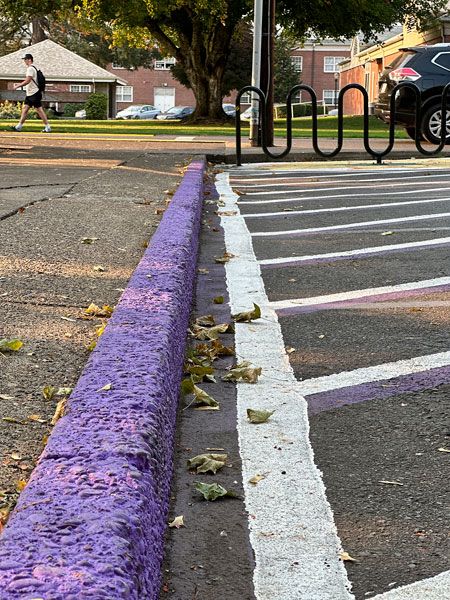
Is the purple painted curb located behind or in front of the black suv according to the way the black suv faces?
behind

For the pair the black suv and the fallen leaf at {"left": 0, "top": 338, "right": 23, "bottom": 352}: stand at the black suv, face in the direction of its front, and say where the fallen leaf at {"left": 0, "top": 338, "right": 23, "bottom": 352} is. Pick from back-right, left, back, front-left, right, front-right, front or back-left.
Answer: back-right

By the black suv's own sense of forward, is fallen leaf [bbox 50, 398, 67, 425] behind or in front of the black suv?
behind

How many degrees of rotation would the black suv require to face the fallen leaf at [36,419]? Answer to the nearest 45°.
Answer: approximately 135° to its right

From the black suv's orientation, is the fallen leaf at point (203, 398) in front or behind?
behind

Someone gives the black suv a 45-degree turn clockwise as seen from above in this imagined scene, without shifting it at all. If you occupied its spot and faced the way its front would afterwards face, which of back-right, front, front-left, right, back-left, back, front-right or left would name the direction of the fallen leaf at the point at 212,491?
right

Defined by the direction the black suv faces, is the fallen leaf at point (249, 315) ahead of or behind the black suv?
behind

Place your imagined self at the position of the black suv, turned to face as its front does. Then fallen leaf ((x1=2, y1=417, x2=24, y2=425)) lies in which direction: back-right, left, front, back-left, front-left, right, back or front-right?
back-right

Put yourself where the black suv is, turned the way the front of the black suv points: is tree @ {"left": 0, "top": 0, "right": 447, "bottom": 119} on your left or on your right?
on your left

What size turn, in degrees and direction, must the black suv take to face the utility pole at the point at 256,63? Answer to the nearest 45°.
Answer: approximately 180°

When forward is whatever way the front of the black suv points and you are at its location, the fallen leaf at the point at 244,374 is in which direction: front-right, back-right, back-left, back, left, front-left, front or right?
back-right

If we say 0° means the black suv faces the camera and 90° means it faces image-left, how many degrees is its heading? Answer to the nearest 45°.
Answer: approximately 225°

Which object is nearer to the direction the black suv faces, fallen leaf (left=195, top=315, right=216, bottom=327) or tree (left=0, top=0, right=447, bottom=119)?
the tree

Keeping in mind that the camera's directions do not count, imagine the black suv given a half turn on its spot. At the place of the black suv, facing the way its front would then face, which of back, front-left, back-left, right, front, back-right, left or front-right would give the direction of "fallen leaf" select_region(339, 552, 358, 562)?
front-left

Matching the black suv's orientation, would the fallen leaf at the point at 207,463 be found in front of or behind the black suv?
behind

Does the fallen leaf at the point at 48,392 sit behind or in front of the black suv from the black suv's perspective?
behind
